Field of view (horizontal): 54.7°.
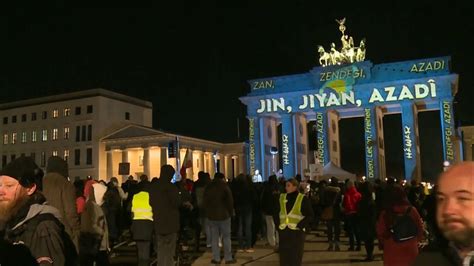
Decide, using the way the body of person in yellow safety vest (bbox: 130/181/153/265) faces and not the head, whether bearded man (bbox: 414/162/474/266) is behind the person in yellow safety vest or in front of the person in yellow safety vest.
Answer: behind

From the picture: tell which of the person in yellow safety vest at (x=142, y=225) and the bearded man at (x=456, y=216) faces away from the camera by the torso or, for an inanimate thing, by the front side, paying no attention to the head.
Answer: the person in yellow safety vest

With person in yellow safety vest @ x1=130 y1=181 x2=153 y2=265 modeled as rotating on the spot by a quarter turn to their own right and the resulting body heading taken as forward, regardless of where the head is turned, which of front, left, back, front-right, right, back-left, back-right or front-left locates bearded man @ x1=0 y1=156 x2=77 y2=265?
right

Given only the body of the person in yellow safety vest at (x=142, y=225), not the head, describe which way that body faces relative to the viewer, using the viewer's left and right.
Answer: facing away from the viewer

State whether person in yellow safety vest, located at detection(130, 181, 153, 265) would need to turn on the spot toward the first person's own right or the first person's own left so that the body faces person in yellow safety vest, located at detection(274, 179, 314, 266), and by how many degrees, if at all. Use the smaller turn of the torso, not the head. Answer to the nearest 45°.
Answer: approximately 135° to the first person's own right

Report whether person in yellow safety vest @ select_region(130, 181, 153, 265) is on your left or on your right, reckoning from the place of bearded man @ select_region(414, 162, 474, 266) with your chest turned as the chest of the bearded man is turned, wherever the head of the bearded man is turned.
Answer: on your right

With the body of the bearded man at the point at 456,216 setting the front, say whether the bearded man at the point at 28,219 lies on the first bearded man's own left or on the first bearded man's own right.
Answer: on the first bearded man's own right
